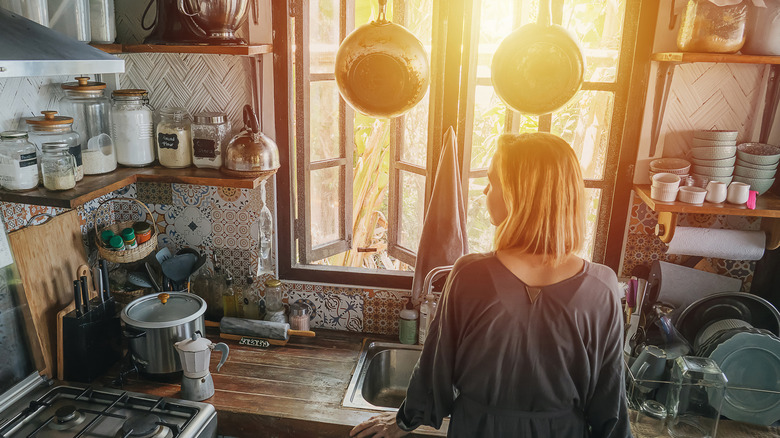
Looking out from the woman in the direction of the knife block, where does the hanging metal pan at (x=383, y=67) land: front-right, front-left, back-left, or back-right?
front-right

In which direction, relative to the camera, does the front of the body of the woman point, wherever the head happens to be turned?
away from the camera

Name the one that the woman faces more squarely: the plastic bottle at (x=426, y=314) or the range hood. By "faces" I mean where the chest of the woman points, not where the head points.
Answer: the plastic bottle

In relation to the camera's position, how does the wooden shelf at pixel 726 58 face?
facing the viewer

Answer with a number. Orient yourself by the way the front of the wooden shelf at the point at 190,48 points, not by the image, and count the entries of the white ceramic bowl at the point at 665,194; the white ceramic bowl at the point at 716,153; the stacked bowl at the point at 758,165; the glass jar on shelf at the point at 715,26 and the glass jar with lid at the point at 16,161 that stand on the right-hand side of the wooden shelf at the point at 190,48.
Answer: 1

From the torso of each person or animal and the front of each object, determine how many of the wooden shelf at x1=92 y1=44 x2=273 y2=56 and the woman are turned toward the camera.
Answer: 1

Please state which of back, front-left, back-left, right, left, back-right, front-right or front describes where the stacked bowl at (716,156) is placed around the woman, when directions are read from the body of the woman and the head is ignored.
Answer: front-right

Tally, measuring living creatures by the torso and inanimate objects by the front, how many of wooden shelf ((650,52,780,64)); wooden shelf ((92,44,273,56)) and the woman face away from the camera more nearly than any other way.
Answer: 1

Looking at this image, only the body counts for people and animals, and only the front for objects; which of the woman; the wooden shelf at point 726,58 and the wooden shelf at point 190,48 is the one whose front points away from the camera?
the woman

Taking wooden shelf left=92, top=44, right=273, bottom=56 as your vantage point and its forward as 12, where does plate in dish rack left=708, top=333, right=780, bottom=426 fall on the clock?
The plate in dish rack is roughly at 10 o'clock from the wooden shelf.

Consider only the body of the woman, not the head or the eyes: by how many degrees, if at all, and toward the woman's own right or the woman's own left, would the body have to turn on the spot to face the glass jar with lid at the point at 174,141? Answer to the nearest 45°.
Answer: approximately 45° to the woman's own left

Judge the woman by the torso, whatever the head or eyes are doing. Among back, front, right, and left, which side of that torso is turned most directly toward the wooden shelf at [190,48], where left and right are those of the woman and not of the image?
left

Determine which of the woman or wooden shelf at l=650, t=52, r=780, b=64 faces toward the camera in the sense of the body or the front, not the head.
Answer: the wooden shelf

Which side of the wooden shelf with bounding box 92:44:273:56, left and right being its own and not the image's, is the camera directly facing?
front
